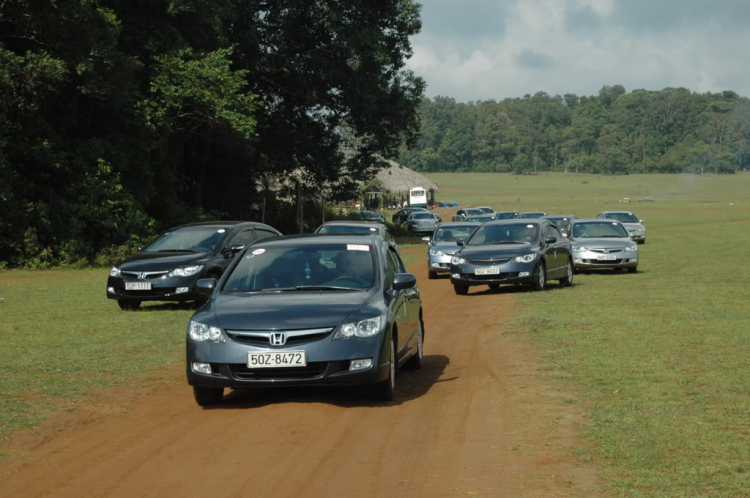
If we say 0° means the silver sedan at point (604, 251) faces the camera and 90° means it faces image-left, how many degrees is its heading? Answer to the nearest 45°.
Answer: approximately 0°

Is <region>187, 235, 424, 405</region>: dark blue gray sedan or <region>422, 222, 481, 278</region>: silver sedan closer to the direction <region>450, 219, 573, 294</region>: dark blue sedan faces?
the dark blue gray sedan

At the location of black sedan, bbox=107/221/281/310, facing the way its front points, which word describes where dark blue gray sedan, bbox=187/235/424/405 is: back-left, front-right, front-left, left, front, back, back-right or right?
front-left

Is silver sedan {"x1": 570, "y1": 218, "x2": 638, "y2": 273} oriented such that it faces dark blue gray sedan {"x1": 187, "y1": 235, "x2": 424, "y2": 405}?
yes

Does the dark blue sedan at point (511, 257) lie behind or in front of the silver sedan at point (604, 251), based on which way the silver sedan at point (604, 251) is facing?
in front

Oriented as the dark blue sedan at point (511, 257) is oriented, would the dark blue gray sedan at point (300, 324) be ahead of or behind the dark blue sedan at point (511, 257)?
ahead

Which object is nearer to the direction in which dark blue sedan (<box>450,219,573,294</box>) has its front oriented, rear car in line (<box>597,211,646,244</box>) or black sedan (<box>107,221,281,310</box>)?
the black sedan

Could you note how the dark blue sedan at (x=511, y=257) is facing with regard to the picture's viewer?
facing the viewer and to the left of the viewer

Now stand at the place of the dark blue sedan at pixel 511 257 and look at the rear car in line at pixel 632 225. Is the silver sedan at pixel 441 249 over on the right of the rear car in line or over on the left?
left

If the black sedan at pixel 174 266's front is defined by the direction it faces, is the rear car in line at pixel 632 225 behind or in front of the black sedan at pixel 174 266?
behind

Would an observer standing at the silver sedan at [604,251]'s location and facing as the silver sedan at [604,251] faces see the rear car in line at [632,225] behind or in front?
behind

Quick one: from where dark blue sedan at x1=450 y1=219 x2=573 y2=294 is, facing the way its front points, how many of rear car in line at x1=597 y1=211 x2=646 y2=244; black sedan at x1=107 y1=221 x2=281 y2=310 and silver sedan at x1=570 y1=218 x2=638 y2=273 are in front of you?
1

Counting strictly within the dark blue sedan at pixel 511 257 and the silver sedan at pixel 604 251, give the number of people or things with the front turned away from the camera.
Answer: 0
